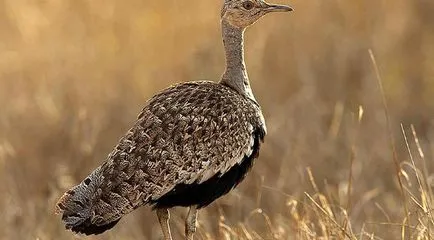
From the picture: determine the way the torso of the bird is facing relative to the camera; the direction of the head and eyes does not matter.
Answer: to the viewer's right
